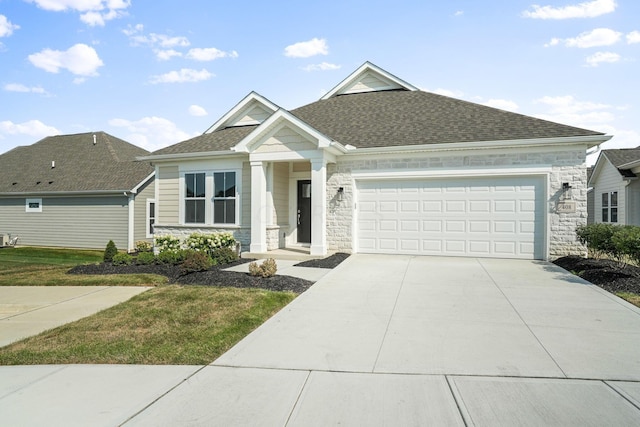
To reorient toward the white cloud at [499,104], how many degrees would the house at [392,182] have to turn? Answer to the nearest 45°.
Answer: approximately 135° to its left

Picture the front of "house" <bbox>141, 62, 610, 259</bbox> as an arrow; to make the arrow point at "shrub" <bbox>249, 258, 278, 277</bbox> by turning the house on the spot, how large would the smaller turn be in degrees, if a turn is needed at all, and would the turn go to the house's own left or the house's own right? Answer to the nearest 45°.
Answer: approximately 45° to the house's own right

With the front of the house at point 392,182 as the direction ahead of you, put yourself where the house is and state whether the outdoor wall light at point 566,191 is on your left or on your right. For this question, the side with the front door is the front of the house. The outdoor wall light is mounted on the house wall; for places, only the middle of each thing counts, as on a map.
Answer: on your left

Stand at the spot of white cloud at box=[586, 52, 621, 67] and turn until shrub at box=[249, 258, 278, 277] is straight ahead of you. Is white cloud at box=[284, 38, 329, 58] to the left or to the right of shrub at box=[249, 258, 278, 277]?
right

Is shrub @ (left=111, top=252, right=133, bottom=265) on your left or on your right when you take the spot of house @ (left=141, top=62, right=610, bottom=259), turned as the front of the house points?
on your right

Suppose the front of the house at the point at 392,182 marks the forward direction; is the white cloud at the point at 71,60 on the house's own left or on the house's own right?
on the house's own right

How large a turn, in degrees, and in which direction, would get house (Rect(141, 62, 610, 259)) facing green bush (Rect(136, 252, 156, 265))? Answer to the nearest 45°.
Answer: approximately 90° to its right

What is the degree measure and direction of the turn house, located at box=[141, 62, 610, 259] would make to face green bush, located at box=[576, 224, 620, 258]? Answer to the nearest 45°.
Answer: approximately 45° to its left

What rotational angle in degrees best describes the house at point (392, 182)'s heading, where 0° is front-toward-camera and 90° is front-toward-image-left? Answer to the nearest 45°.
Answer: approximately 0°
